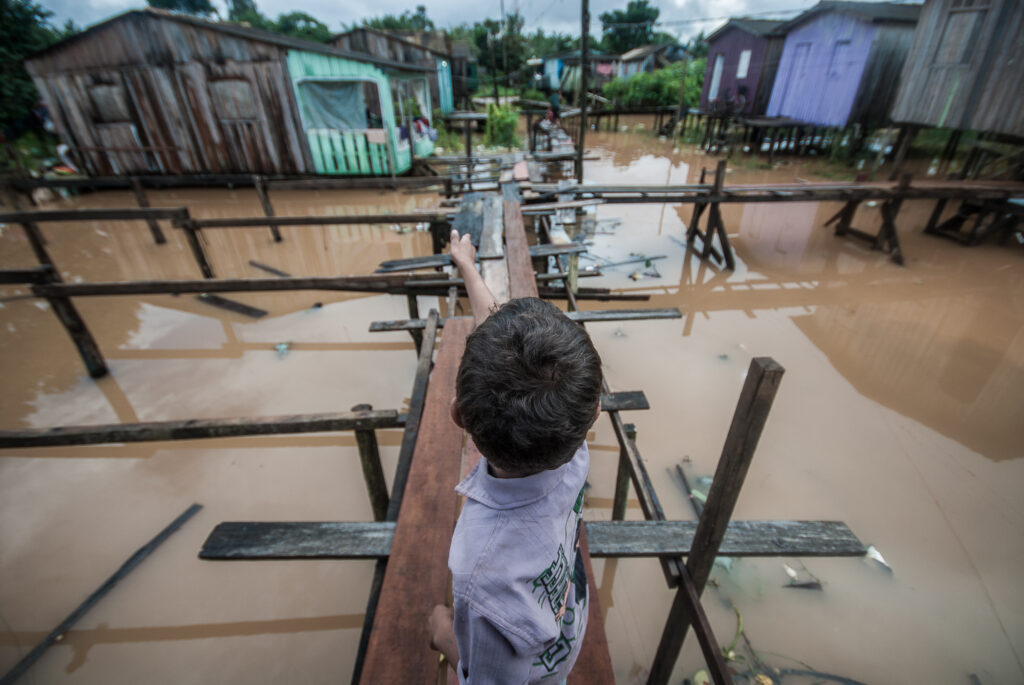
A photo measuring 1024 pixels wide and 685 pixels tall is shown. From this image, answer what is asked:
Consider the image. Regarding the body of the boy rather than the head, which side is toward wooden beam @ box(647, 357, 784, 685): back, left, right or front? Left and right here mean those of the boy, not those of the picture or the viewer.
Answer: right

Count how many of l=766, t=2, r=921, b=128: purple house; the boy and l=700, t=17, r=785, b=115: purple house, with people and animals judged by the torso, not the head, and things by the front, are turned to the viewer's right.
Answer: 0

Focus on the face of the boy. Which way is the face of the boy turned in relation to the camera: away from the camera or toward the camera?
away from the camera

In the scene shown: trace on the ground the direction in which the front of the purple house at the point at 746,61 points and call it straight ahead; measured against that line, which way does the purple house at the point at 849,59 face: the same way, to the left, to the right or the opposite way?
the same way

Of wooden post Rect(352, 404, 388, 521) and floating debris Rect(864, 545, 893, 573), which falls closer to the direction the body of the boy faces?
the wooden post

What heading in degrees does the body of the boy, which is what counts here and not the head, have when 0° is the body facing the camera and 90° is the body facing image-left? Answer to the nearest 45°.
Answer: approximately 135°

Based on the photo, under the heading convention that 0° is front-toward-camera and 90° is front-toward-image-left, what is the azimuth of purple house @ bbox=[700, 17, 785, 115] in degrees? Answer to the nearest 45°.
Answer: approximately 45°

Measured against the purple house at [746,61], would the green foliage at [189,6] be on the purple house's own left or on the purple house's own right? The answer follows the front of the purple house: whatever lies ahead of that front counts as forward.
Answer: on the purple house's own right

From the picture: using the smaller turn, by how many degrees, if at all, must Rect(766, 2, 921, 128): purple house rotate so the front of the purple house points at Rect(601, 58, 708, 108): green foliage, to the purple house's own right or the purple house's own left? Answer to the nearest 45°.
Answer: approximately 90° to the purple house's own right

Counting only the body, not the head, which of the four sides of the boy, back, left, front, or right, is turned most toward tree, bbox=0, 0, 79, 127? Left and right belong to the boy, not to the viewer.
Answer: front

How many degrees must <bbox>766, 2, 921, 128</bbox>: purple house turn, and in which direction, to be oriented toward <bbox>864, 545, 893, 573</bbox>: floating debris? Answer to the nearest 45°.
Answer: approximately 45° to its left

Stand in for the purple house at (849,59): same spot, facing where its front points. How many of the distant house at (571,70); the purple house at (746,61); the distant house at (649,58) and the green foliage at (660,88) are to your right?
4

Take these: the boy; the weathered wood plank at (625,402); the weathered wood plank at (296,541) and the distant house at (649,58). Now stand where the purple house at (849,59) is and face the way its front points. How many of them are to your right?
1

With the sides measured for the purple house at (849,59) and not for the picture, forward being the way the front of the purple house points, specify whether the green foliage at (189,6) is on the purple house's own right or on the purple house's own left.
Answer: on the purple house's own right

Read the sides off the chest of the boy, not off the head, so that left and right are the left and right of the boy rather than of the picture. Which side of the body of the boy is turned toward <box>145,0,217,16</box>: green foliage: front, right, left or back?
front

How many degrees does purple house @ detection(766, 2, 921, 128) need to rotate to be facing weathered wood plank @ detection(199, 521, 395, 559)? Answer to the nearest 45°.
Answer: approximately 45° to its left

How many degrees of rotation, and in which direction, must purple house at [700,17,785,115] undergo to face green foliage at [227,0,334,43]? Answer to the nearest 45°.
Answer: approximately 45° to its right

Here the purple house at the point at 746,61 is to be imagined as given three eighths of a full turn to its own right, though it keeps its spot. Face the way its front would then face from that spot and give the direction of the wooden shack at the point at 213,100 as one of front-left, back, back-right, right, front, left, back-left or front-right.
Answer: back-left

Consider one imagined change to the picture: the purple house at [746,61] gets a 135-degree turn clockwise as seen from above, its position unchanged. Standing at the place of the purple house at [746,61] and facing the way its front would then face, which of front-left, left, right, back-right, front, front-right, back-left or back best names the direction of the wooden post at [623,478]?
back
